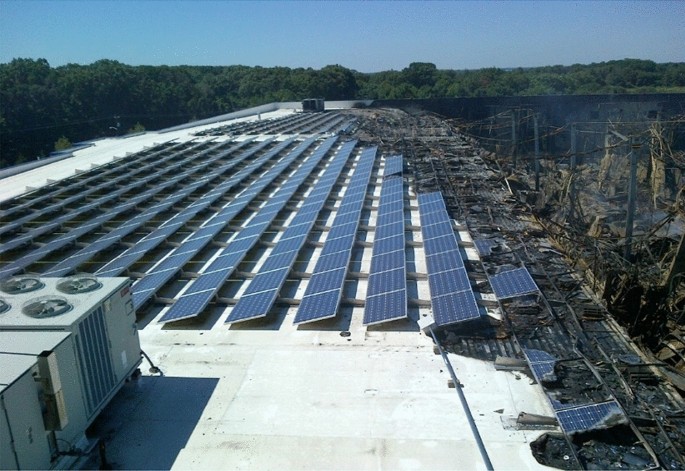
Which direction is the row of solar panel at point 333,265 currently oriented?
to the viewer's left

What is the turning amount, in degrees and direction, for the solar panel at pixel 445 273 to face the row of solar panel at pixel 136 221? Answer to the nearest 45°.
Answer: approximately 45° to its right

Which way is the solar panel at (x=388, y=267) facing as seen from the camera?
to the viewer's left

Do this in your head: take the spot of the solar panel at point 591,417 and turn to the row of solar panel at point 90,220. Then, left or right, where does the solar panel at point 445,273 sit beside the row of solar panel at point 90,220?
right

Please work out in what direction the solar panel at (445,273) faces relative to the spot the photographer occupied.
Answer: facing to the left of the viewer

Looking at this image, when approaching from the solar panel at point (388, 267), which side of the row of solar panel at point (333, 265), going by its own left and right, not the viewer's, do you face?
back

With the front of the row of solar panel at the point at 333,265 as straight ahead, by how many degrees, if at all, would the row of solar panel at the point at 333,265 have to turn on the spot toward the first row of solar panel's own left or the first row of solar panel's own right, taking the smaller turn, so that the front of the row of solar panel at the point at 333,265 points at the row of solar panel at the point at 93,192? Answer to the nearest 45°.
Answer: approximately 45° to the first row of solar panel's own right

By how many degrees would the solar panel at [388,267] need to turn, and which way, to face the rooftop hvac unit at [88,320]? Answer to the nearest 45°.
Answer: approximately 45° to its left
